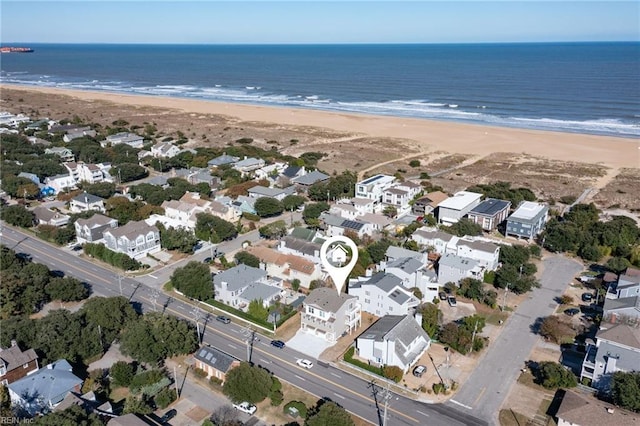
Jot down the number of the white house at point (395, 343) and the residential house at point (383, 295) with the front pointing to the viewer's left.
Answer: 0

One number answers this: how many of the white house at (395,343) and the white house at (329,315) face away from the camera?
0

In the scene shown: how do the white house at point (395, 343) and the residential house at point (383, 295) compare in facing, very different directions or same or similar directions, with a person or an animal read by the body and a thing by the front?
same or similar directions

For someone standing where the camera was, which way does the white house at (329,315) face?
facing the viewer and to the left of the viewer

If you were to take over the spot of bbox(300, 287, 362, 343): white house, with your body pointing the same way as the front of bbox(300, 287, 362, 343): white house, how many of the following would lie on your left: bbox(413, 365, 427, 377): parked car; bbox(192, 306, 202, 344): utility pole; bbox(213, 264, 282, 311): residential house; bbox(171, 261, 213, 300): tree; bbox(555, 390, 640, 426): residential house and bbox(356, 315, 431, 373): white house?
3

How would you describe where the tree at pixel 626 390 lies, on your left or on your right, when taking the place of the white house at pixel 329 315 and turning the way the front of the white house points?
on your left

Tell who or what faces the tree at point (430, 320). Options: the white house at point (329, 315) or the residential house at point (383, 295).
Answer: the residential house

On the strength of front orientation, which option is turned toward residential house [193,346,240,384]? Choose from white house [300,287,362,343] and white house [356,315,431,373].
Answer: white house [300,287,362,343]

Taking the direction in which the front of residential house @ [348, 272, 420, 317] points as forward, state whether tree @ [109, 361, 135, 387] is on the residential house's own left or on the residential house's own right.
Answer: on the residential house's own right

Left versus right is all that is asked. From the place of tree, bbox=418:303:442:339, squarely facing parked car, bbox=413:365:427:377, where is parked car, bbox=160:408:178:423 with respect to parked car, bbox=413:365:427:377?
right

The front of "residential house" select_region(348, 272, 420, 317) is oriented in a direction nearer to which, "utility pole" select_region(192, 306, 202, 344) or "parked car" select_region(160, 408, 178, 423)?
the parked car

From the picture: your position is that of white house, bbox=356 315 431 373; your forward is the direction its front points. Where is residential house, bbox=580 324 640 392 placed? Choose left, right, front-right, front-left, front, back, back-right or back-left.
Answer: front-left

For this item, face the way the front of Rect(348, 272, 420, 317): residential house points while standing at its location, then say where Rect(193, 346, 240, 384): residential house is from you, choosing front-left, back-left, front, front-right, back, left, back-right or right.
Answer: right

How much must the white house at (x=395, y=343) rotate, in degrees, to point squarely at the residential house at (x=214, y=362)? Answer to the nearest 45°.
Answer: approximately 45° to its right
